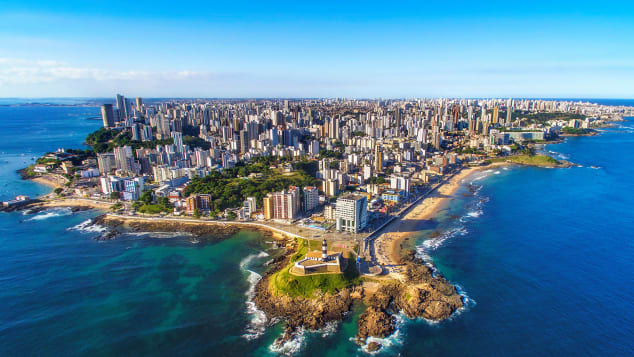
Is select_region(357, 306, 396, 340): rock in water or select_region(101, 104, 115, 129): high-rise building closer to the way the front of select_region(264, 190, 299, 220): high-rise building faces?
the rock in water

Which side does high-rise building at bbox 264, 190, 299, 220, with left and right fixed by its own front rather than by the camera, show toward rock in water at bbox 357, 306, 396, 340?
front

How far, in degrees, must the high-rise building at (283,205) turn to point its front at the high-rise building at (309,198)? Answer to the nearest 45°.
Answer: approximately 135° to its left

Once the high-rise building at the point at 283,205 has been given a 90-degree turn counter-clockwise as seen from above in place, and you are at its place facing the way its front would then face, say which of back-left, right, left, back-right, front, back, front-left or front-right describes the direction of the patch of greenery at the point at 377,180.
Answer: front-left

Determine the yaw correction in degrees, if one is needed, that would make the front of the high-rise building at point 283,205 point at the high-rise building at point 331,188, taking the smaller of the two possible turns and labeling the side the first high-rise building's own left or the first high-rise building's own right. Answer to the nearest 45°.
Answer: approximately 135° to the first high-rise building's own left

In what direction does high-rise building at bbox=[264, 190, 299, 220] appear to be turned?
toward the camera

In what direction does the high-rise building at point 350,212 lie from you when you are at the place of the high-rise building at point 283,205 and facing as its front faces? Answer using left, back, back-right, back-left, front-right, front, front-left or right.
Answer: front-left
